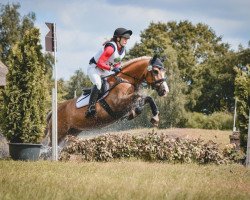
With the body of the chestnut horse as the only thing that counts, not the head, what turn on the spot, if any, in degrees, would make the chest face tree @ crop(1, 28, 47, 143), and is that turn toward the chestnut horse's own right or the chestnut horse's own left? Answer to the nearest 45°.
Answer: approximately 180°

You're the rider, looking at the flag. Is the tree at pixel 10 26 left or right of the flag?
right

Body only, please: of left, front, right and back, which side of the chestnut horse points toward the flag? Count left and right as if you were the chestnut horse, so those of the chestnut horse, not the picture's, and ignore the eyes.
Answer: back

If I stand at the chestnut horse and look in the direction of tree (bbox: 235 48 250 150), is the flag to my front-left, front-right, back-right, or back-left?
back-left

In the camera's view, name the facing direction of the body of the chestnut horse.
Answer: to the viewer's right
